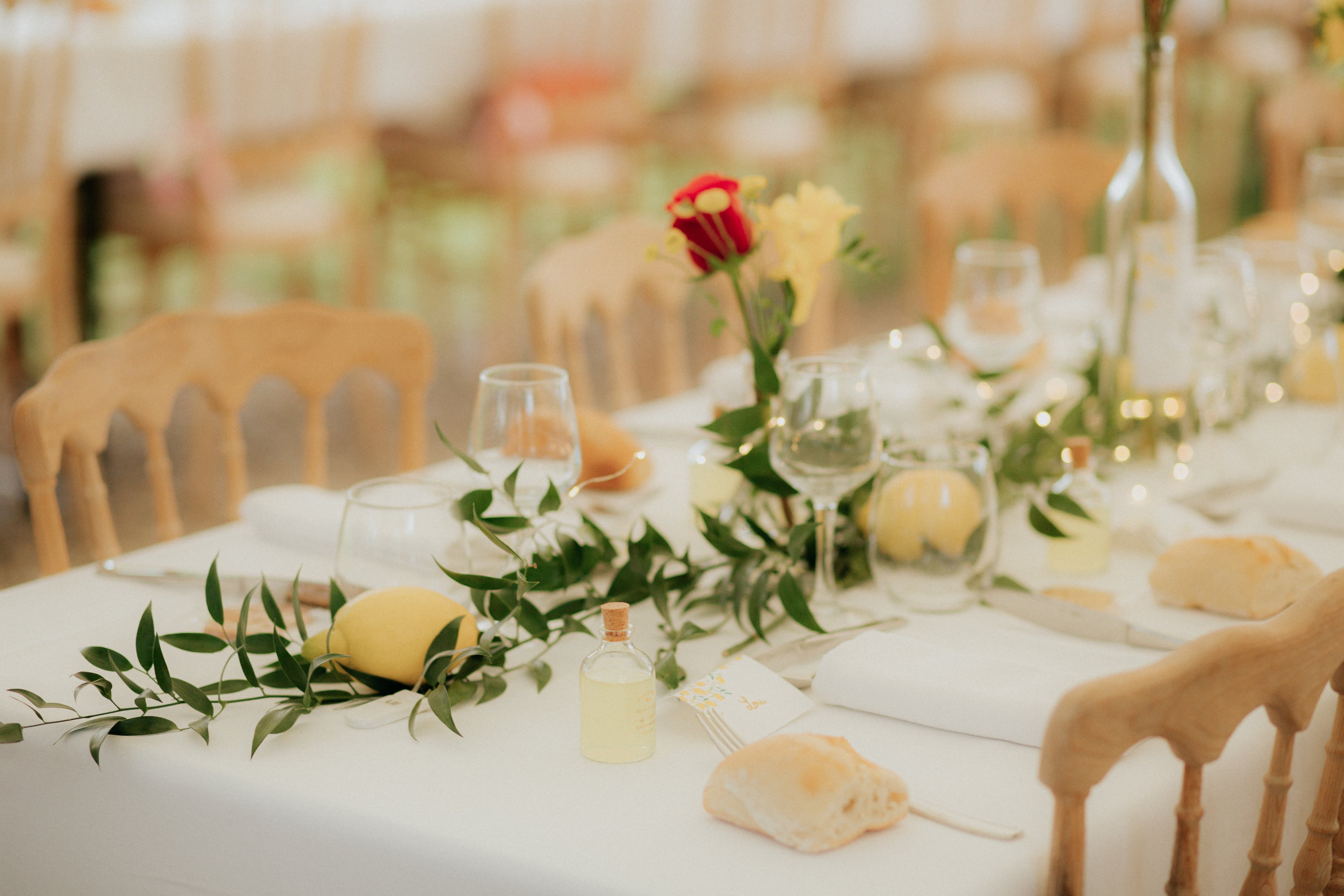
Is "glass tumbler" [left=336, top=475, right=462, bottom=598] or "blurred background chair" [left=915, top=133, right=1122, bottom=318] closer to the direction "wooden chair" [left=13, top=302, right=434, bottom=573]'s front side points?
the glass tumbler

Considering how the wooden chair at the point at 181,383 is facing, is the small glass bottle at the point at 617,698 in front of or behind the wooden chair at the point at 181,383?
in front

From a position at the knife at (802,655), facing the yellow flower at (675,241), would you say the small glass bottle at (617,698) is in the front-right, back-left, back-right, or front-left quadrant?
back-left

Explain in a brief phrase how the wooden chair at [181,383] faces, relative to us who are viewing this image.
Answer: facing the viewer and to the right of the viewer

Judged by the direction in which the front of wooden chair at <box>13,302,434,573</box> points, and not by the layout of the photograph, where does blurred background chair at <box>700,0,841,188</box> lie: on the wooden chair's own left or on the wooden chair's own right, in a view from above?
on the wooden chair's own left

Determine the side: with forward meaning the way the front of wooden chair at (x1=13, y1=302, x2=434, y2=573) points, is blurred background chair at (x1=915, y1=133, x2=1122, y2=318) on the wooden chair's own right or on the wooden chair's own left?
on the wooden chair's own left

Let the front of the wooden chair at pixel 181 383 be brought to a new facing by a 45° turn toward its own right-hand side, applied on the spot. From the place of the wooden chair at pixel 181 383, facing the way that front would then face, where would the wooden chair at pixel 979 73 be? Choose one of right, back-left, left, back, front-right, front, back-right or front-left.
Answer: back-left

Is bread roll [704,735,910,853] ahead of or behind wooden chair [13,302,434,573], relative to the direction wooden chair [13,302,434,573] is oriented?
ahead

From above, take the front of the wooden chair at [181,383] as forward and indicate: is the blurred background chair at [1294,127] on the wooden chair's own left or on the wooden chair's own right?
on the wooden chair's own left
